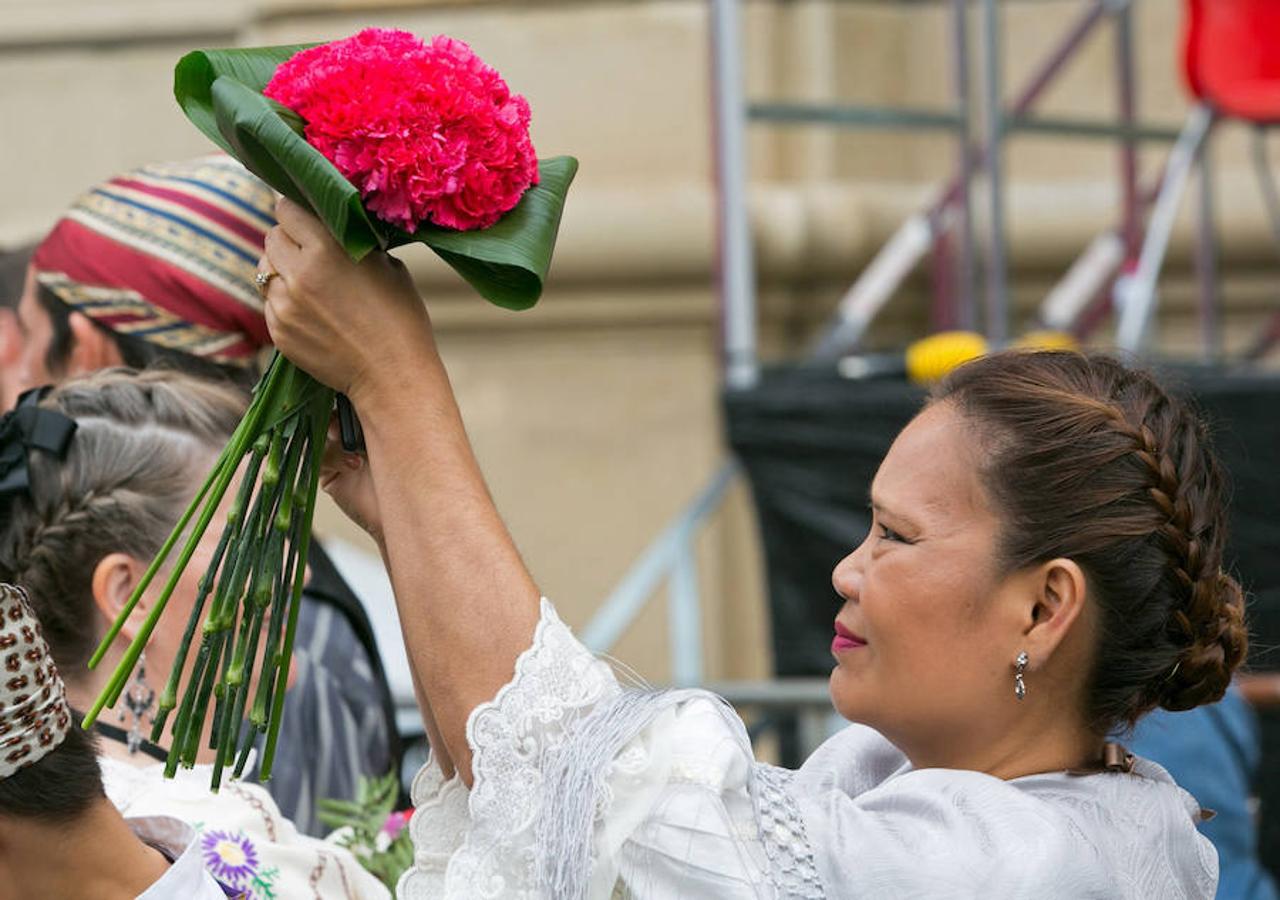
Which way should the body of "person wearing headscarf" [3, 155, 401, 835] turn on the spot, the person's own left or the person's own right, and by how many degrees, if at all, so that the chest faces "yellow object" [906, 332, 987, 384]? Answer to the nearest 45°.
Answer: approximately 90° to the person's own right

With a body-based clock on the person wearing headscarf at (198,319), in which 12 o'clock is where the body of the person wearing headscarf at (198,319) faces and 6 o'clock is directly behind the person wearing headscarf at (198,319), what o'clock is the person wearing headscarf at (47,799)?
the person wearing headscarf at (47,799) is roughly at 8 o'clock from the person wearing headscarf at (198,319).

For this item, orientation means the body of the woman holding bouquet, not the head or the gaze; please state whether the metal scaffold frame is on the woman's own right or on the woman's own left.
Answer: on the woman's own right

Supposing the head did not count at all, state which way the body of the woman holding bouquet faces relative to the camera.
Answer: to the viewer's left

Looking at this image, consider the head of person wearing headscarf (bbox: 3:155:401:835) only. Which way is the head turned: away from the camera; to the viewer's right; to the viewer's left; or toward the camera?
to the viewer's left

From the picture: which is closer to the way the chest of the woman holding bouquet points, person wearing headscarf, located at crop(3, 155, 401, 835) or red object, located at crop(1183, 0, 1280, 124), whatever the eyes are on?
the person wearing headscarf

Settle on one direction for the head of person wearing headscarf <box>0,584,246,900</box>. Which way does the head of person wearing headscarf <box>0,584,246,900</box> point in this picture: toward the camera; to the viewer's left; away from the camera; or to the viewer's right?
away from the camera

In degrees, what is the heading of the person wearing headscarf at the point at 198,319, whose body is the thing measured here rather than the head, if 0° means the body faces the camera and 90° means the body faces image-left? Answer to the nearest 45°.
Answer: approximately 135°

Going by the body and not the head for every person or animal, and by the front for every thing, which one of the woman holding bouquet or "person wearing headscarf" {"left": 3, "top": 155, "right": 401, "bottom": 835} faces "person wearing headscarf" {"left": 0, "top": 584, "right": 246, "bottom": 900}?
the woman holding bouquet

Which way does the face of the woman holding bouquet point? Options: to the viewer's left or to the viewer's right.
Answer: to the viewer's left

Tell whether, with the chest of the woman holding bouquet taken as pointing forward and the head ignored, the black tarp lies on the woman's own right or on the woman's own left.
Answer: on the woman's own right
